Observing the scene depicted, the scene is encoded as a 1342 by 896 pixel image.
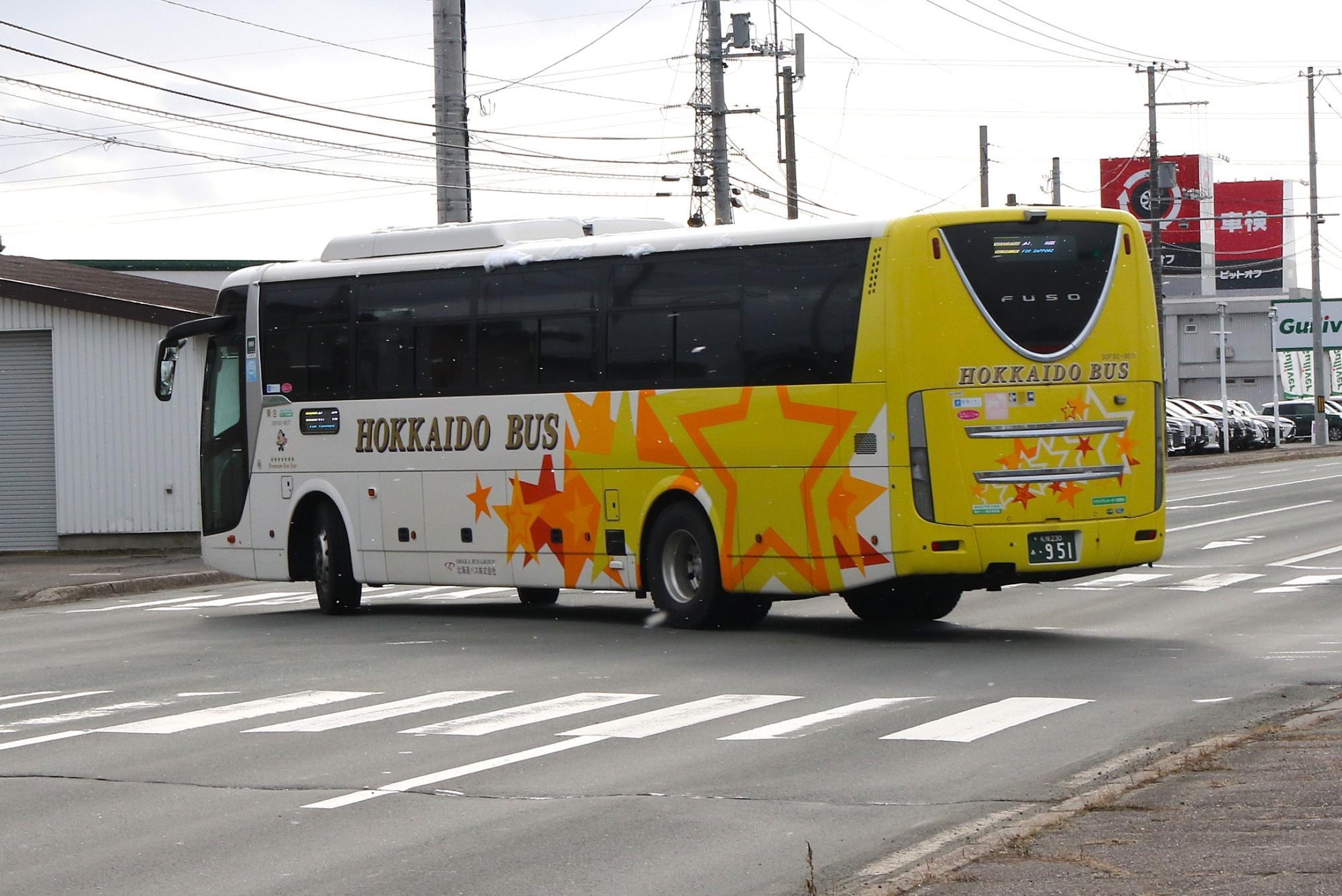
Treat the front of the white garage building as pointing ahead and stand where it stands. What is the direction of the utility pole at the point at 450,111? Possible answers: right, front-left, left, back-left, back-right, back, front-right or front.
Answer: front-left

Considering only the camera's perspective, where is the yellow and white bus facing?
facing away from the viewer and to the left of the viewer

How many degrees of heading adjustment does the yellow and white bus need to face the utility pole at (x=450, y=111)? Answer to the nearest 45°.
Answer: approximately 45° to its right
